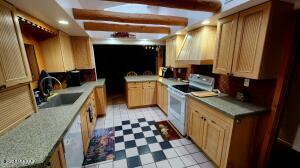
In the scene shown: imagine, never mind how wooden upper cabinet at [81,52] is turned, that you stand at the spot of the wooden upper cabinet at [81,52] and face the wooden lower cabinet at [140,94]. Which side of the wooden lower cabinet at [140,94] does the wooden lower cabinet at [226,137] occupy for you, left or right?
right

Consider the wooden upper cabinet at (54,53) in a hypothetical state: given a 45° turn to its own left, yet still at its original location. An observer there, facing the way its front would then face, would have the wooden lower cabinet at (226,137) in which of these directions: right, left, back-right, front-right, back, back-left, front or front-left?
front-right

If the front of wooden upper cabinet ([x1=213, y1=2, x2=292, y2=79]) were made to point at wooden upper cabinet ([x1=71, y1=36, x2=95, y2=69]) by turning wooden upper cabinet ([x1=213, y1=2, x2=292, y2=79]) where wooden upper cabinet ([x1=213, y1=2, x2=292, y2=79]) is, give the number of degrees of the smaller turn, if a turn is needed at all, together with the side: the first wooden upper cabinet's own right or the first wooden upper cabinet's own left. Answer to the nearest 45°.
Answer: approximately 45° to the first wooden upper cabinet's own right

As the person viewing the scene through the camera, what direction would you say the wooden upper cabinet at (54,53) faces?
facing the viewer and to the right of the viewer

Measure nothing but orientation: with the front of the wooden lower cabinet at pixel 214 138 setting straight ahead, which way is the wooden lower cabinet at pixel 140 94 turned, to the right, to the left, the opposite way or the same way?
to the left

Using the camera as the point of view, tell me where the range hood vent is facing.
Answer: facing the viewer and to the left of the viewer

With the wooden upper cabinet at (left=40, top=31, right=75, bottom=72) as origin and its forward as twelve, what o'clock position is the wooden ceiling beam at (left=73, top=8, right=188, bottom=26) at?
The wooden ceiling beam is roughly at 12 o'clock from the wooden upper cabinet.

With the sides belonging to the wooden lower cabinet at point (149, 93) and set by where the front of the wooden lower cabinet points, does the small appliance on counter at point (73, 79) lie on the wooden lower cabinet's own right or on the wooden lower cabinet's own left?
on the wooden lower cabinet's own right

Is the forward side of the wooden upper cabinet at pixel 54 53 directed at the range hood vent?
yes

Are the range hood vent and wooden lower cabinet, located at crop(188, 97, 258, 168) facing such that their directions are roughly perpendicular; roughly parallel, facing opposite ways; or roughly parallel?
roughly parallel

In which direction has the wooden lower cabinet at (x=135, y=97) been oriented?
toward the camera

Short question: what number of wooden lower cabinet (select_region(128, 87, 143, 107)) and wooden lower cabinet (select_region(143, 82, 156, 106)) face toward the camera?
2

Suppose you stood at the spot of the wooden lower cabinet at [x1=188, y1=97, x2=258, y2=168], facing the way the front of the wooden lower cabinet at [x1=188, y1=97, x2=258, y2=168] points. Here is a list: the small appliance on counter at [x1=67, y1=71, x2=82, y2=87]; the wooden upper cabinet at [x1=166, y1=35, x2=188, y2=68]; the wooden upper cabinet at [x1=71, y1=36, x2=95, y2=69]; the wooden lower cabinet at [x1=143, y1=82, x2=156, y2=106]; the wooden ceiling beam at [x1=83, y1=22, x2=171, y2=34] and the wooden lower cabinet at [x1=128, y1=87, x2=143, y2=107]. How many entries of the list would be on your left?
0

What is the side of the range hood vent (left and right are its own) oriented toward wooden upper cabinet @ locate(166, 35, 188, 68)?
right

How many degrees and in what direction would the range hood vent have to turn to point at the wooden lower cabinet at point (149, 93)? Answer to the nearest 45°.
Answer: approximately 90° to its right

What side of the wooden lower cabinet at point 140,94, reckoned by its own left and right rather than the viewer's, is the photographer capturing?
front

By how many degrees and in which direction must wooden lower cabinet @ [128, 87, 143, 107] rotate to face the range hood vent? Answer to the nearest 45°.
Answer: approximately 45° to its left
